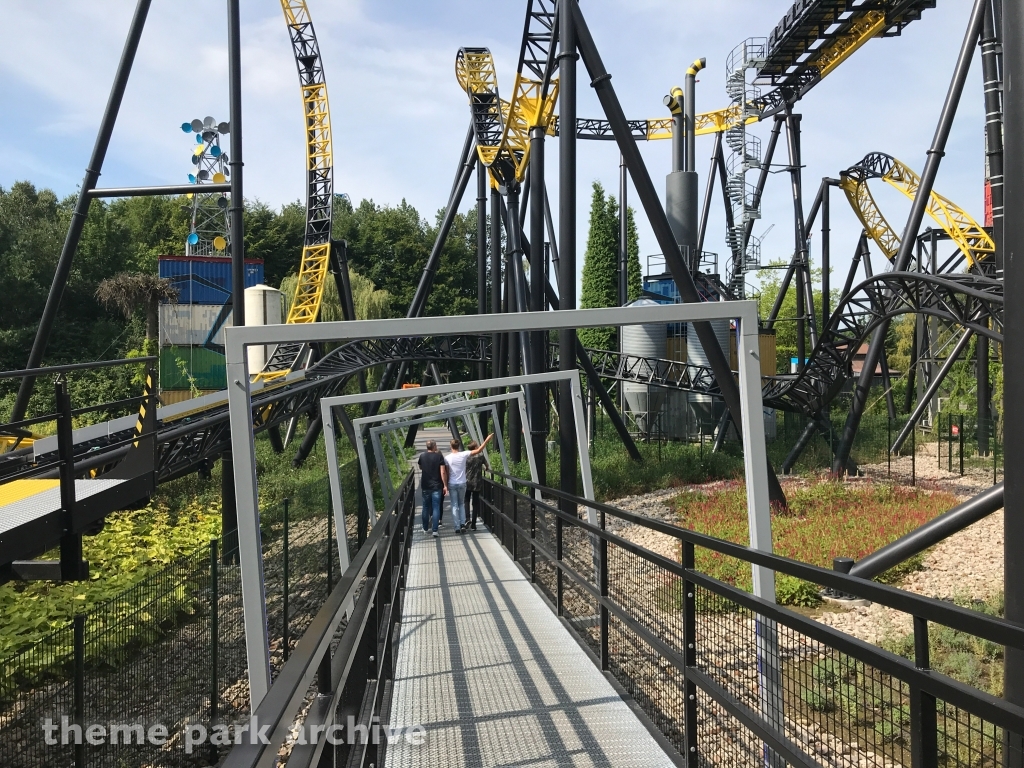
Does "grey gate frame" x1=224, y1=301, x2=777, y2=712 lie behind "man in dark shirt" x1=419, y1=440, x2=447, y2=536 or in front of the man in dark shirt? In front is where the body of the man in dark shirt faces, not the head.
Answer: behind

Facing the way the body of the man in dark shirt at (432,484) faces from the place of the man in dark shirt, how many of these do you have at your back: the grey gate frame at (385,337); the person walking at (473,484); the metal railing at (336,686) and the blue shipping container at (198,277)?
2

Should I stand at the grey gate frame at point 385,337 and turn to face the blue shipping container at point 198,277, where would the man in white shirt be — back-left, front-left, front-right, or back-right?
front-right

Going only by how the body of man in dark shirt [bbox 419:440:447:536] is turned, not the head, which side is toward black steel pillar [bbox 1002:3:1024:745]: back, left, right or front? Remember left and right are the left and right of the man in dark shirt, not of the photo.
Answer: back

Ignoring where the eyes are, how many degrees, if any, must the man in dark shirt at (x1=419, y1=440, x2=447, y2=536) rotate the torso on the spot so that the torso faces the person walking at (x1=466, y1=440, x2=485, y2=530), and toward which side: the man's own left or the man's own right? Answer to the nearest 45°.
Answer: approximately 45° to the man's own right

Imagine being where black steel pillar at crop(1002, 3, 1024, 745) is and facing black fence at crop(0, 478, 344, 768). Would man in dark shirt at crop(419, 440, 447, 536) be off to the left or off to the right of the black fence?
right

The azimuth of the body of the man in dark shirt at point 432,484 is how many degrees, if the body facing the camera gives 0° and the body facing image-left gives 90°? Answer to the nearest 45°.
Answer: approximately 180°

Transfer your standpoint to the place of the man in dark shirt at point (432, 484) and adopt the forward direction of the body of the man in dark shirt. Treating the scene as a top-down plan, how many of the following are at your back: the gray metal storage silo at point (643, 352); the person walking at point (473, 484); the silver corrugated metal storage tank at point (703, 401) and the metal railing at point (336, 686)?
1

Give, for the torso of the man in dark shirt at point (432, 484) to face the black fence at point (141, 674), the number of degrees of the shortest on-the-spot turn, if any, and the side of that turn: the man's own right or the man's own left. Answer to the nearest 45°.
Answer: approximately 180°

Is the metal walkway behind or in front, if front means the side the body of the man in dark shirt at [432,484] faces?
behind

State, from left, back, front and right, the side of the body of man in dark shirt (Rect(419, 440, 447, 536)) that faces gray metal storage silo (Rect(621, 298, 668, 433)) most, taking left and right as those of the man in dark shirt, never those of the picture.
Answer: front

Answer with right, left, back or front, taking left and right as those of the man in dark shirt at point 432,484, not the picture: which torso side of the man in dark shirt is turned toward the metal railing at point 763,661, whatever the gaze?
back
